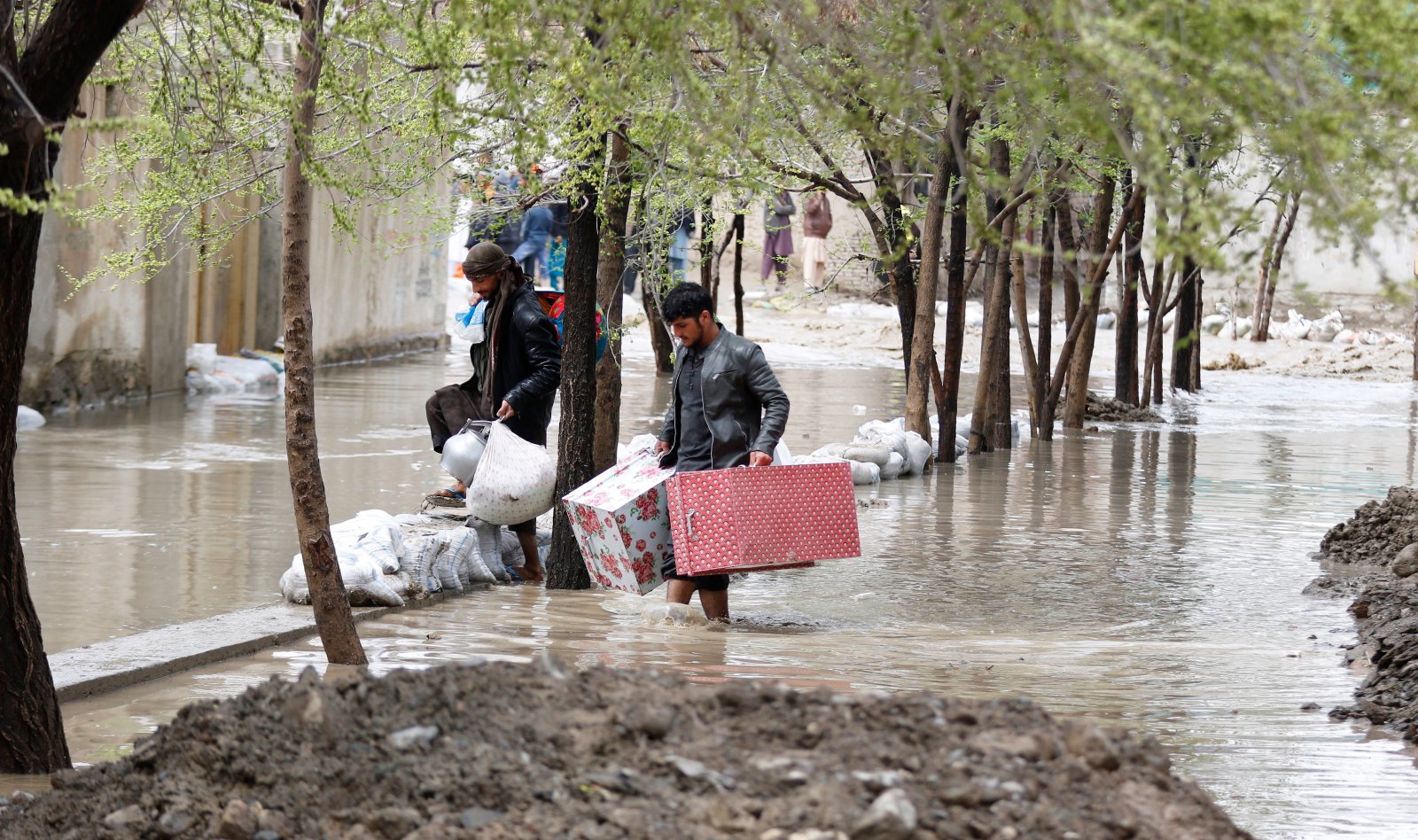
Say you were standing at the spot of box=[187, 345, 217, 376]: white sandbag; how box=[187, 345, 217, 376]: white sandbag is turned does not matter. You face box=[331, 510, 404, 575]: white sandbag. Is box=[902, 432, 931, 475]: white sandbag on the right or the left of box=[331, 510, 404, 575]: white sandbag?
left

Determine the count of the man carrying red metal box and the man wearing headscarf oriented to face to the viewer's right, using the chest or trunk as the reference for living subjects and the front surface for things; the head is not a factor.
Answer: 0

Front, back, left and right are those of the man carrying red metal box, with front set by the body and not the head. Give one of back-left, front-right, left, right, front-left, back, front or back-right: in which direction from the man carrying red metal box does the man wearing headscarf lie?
right

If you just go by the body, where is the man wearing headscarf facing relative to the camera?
to the viewer's left

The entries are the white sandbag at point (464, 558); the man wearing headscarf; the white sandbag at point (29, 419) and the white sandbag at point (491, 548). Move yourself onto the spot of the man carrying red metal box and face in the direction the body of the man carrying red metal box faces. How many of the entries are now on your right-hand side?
4

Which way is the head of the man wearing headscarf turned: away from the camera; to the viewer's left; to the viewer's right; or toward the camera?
to the viewer's left

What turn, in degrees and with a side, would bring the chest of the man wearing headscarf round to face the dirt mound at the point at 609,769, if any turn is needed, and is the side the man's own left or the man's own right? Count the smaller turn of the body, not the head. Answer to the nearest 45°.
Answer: approximately 90° to the man's own left

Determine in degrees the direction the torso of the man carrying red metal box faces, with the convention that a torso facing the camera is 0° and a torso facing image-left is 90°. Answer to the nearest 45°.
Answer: approximately 45°

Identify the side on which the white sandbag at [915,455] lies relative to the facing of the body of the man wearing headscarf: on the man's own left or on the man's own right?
on the man's own right

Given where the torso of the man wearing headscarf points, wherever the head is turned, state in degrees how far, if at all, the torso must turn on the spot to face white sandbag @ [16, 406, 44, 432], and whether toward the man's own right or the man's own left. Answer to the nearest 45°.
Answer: approximately 45° to the man's own right

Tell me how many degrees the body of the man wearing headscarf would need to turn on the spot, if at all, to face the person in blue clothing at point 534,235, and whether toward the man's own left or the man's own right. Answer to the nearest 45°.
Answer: approximately 90° to the man's own right
